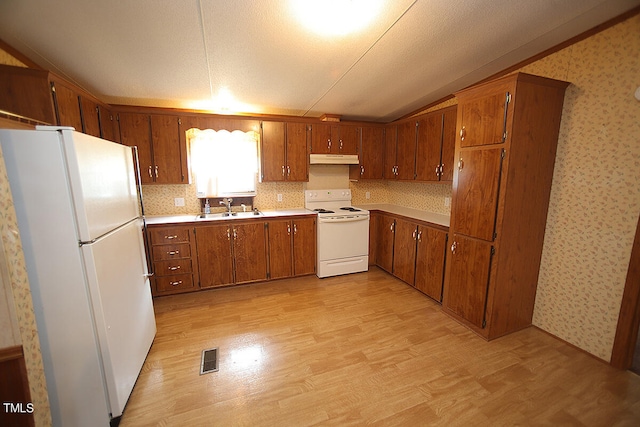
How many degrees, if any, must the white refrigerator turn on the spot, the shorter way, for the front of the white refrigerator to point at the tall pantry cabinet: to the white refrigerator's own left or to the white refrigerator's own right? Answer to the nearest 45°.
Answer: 0° — it already faces it

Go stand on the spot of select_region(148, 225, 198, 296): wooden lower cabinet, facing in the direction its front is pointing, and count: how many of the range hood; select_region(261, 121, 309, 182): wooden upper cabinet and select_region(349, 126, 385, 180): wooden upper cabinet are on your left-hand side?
3

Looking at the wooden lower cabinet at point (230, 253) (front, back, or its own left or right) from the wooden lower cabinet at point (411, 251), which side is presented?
left

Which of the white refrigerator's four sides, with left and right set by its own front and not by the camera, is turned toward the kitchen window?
left

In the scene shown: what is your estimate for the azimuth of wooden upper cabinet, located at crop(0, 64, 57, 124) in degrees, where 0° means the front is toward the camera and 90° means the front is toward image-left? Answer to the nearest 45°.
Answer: approximately 270°
